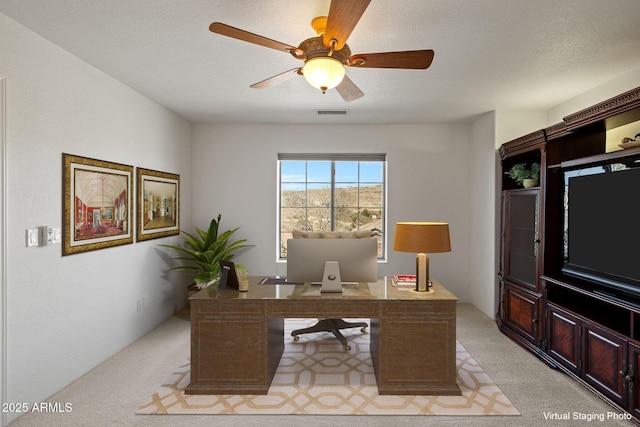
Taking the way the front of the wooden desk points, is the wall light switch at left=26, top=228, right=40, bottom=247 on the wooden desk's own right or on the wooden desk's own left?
on the wooden desk's own left

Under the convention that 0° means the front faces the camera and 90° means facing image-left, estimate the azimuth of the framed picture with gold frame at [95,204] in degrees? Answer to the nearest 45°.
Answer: approximately 315°

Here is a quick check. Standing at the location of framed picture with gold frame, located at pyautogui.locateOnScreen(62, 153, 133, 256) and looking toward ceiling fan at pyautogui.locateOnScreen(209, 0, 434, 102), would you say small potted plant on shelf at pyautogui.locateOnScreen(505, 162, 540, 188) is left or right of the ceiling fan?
left

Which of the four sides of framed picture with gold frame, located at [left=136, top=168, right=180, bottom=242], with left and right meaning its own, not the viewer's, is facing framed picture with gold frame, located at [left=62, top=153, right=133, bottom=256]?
right

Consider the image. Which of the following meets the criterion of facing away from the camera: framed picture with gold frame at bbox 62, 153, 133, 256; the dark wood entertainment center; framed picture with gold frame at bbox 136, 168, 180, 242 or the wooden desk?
the wooden desk

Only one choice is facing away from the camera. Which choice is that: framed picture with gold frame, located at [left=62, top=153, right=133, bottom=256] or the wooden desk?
the wooden desk

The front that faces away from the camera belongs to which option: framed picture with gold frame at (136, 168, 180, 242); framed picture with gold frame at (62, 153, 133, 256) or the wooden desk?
the wooden desk

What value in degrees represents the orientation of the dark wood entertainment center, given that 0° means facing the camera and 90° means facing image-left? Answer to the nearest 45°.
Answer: approximately 45°

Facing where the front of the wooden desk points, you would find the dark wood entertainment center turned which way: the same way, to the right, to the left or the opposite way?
to the left

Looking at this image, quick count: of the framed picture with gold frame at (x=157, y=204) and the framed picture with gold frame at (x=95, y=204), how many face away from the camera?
0

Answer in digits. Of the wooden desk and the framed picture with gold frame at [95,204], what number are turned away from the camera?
1

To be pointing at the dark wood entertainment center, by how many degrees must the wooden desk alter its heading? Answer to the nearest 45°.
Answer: approximately 90° to its right

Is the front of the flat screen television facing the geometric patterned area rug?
yes

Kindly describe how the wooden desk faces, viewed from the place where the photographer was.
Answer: facing away from the viewer
